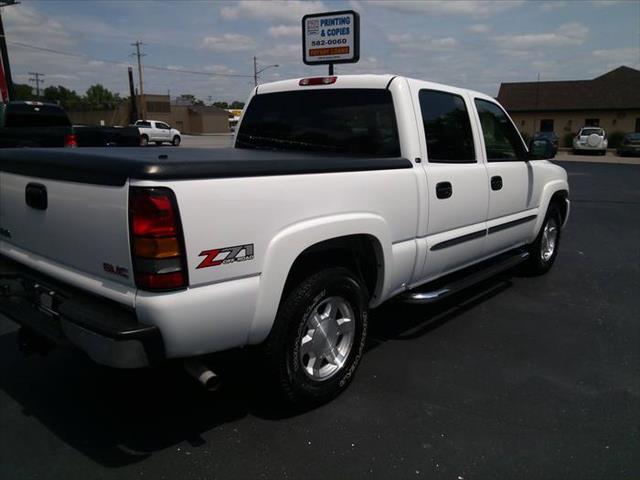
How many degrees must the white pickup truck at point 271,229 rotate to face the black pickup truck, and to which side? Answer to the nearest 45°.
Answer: approximately 90° to its left

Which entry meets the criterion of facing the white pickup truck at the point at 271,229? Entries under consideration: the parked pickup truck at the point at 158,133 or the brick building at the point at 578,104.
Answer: the brick building

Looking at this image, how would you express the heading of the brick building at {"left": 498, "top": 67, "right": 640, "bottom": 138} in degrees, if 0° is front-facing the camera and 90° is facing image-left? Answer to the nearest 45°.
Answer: approximately 0°

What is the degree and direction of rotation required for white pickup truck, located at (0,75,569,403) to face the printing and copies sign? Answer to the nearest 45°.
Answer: approximately 45° to its left

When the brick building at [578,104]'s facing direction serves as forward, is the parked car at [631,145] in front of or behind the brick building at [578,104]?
in front

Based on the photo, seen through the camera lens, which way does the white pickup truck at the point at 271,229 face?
facing away from the viewer and to the right of the viewer

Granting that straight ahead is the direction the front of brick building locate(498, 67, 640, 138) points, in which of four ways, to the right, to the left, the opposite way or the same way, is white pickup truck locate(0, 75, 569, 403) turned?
the opposite way

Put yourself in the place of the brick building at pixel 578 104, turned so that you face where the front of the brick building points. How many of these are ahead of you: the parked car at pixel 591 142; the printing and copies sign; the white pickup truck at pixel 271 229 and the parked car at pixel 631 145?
4

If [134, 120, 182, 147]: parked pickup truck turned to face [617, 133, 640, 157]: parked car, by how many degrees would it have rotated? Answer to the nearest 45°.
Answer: approximately 45° to its right

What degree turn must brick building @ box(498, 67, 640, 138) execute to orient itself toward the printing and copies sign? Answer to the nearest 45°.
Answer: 0° — it already faces it

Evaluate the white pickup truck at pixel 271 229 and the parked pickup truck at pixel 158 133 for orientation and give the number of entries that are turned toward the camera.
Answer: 0

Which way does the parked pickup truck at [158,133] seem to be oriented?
to the viewer's right
